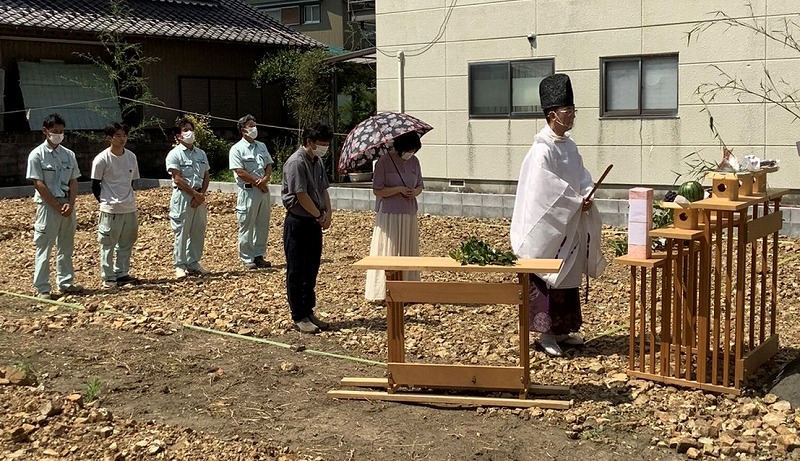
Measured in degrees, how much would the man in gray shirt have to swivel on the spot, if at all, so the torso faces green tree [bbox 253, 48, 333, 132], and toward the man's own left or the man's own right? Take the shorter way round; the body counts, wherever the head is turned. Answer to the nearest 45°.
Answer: approximately 135° to the man's own left

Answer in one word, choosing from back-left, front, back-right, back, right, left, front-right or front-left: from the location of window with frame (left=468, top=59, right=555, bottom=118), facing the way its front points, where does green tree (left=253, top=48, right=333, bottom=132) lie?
back-right

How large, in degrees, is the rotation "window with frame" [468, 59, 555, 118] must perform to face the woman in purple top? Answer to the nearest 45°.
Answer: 0° — it already faces them

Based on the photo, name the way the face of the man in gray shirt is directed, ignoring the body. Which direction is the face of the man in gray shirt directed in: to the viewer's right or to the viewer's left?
to the viewer's right

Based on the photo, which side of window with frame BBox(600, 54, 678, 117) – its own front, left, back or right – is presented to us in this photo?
front

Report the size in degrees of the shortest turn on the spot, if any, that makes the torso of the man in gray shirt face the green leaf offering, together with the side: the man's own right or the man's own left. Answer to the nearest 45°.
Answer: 0° — they already face it

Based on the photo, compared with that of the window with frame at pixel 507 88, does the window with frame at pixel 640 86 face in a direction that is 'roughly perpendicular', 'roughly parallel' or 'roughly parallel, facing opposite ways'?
roughly parallel

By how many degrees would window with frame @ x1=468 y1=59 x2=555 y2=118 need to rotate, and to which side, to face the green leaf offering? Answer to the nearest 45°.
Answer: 0° — it already faces it

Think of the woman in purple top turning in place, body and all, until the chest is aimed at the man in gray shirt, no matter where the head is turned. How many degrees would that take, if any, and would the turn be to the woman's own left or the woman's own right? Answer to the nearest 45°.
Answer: approximately 90° to the woman's own right

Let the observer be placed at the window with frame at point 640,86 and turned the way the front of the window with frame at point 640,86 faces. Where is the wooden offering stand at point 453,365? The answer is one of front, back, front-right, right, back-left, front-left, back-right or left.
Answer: front

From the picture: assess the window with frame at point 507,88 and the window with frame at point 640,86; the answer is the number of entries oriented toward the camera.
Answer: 2

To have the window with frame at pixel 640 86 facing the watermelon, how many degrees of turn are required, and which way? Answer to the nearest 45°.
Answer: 0° — it already faces it

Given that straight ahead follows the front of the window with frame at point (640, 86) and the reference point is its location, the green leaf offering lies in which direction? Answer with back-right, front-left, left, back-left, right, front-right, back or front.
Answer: front

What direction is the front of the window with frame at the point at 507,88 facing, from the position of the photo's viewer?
facing the viewer

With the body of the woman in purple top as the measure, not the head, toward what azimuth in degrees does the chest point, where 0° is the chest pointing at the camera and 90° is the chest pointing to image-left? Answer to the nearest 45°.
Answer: approximately 315°

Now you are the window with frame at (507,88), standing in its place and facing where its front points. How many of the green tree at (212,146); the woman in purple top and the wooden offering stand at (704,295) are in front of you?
2

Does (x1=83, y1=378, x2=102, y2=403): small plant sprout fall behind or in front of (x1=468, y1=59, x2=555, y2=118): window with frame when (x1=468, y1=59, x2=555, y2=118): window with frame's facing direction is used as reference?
in front
